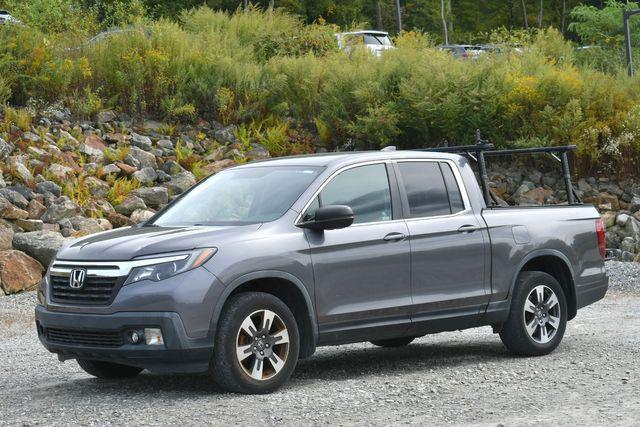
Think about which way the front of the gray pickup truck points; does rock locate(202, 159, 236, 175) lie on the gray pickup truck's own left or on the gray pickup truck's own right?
on the gray pickup truck's own right

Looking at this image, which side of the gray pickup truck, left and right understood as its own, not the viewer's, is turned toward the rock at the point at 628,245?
back

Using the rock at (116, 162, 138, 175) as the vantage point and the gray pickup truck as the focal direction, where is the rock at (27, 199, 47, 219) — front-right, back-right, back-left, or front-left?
front-right

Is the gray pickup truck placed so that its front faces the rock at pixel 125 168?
no

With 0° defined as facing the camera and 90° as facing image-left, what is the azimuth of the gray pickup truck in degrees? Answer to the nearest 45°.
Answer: approximately 45°

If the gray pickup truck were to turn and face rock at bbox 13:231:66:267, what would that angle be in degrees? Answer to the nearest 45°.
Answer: approximately 90° to its right

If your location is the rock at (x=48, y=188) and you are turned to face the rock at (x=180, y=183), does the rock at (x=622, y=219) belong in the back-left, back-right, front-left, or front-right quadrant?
front-right

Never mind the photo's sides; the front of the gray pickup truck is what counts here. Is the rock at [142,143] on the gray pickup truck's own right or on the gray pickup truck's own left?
on the gray pickup truck's own right

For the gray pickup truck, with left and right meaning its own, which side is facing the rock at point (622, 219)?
back

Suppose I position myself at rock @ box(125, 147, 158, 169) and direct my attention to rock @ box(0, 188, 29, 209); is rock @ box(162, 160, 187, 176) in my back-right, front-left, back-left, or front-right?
back-left

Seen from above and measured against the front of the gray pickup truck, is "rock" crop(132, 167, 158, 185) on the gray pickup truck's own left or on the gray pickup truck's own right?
on the gray pickup truck's own right

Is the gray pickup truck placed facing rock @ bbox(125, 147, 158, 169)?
no

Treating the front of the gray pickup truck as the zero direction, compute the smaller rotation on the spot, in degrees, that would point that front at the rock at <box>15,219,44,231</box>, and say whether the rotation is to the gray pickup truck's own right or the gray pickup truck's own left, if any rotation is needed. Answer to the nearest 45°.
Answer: approximately 90° to the gray pickup truck's own right

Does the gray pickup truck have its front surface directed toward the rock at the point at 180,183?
no

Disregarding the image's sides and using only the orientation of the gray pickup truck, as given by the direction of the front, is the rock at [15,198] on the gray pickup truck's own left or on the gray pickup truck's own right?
on the gray pickup truck's own right
